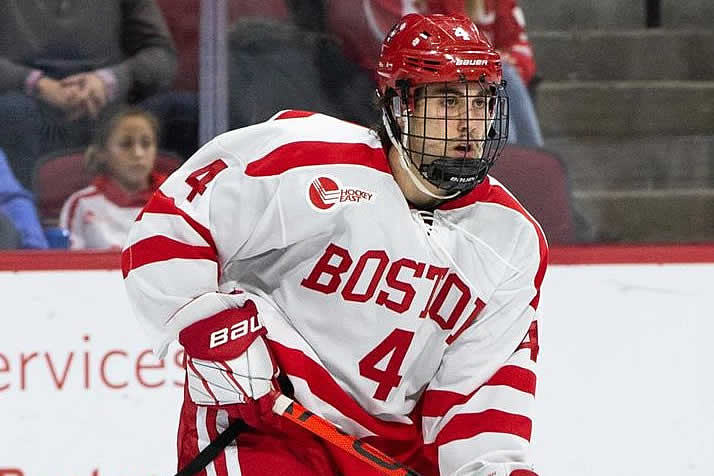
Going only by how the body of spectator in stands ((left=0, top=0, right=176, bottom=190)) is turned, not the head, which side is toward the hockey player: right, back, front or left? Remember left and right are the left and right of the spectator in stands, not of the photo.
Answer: front

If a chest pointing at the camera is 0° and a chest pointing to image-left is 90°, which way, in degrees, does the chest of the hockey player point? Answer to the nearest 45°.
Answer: approximately 315°

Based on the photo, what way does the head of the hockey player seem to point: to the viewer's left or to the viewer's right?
to the viewer's right

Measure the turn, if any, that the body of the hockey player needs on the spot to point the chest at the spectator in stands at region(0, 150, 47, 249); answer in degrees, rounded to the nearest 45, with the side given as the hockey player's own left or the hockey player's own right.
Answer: approximately 180°

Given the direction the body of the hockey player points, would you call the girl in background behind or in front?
behind

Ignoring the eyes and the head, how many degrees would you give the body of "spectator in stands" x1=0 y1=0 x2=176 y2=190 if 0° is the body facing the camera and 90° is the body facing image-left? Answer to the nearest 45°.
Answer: approximately 0°
